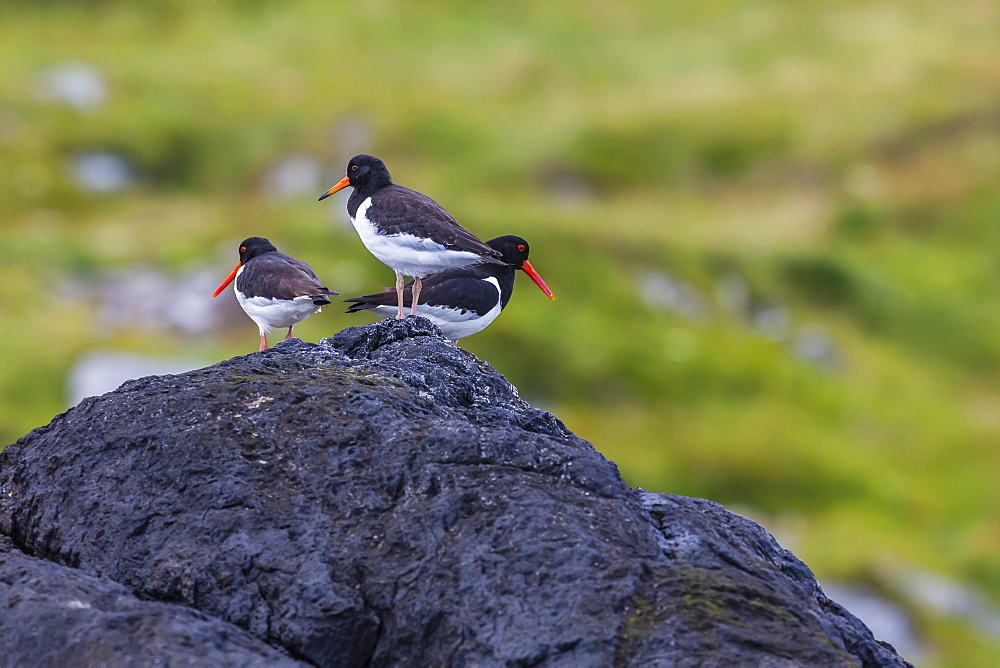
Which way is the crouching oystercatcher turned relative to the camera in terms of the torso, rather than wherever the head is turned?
to the viewer's right

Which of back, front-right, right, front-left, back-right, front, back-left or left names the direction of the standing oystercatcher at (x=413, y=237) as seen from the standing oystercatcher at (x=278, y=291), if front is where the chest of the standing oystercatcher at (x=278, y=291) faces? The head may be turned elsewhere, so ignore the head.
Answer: back

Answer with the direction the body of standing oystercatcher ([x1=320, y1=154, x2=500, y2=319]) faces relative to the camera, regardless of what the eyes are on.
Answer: to the viewer's left

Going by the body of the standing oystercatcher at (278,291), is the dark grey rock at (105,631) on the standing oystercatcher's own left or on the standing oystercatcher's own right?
on the standing oystercatcher's own left

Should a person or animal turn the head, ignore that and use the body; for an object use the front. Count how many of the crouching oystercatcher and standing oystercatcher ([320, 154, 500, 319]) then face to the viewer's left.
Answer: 1

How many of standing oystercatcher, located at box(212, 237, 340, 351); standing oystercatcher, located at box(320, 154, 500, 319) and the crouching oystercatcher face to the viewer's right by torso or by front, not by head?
1

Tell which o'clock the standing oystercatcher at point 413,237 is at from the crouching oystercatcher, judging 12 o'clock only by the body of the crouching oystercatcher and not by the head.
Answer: The standing oystercatcher is roughly at 4 o'clock from the crouching oystercatcher.

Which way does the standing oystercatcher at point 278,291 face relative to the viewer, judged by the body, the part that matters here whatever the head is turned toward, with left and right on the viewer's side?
facing away from the viewer and to the left of the viewer

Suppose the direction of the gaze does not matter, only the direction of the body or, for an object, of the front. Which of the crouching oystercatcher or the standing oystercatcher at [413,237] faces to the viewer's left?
the standing oystercatcher

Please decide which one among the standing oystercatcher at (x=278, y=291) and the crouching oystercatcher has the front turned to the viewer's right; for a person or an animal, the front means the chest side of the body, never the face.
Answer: the crouching oystercatcher
